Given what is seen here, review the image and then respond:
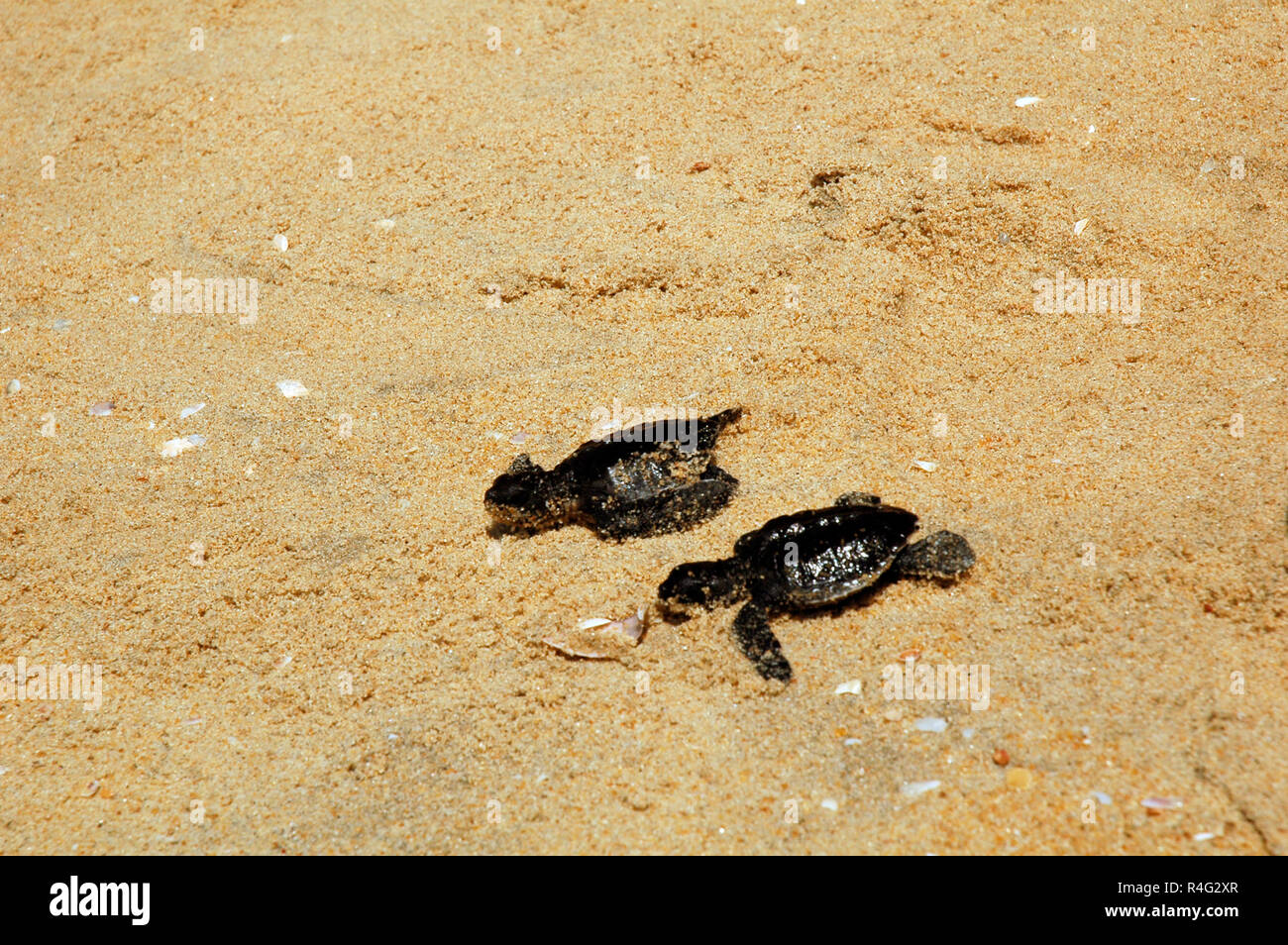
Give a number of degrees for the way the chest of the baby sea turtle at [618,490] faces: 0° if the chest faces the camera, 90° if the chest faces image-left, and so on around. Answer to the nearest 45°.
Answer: approximately 90°

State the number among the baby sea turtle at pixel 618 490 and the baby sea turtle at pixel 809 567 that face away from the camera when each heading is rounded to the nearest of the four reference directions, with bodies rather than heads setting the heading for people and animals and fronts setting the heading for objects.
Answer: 0

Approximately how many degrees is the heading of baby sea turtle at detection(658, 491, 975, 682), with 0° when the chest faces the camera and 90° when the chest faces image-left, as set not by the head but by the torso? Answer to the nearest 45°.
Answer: approximately 45°

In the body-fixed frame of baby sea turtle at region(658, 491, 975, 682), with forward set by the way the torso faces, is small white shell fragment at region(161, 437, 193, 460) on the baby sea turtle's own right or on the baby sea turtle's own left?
on the baby sea turtle's own right

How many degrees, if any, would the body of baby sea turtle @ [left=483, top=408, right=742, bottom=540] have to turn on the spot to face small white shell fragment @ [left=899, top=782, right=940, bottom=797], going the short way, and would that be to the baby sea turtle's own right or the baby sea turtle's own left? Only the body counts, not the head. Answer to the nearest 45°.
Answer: approximately 135° to the baby sea turtle's own left
